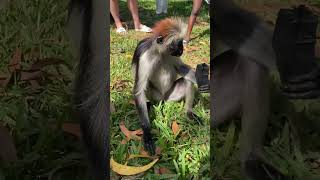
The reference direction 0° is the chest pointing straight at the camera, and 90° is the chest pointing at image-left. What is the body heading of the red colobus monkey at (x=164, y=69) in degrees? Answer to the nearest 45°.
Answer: approximately 315°

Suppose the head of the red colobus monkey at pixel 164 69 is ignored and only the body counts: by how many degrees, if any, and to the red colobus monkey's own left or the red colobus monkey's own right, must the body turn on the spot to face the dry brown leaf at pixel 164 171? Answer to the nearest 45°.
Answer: approximately 45° to the red colobus monkey's own right

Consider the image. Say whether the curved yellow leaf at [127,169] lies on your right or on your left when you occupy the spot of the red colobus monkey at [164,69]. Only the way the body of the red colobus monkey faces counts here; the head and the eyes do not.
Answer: on your right

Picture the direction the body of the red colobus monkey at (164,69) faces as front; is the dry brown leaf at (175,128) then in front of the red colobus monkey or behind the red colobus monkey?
in front

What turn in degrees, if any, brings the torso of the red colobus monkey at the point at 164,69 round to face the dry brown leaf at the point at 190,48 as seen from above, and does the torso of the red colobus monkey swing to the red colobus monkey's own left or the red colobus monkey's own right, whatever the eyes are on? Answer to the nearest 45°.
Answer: approximately 135° to the red colobus monkey's own left

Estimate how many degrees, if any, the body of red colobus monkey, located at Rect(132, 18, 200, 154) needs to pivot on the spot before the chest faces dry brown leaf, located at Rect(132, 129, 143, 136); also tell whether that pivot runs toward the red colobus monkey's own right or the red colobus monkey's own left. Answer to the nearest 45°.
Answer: approximately 45° to the red colobus monkey's own right
